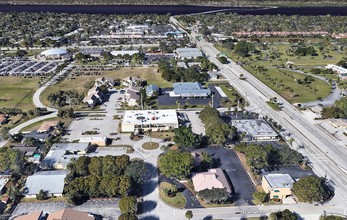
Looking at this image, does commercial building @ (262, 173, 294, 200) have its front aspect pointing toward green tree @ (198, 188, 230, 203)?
no

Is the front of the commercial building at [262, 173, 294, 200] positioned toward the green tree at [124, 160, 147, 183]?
no

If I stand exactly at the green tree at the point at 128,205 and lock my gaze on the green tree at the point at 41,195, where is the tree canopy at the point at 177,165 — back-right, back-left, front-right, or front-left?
back-right

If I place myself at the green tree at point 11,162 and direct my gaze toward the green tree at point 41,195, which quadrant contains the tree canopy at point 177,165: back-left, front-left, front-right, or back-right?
front-left

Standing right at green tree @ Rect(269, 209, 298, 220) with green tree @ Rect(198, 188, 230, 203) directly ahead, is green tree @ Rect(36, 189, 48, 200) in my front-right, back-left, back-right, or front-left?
front-left

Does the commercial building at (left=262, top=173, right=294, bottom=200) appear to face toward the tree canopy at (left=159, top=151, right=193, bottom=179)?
no

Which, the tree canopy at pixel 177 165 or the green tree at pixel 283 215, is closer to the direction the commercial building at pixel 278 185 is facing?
the green tree
